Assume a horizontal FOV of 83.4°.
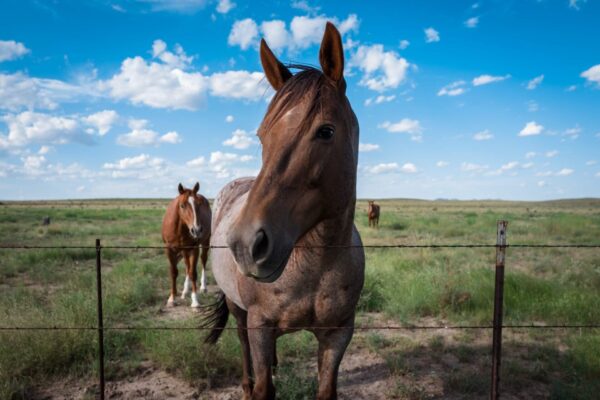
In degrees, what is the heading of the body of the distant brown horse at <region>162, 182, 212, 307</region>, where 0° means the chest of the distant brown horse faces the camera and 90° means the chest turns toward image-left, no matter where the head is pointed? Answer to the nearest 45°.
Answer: approximately 0°

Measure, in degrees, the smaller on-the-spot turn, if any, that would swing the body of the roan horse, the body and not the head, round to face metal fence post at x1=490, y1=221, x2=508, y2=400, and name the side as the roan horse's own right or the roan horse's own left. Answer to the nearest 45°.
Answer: approximately 90° to the roan horse's own left

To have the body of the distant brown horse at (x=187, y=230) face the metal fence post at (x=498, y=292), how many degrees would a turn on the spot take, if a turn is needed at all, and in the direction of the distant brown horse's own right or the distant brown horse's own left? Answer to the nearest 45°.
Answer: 0° — it already faces it

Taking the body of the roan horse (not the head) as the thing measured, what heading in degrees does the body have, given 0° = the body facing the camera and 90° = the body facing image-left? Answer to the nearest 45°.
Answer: approximately 0°
